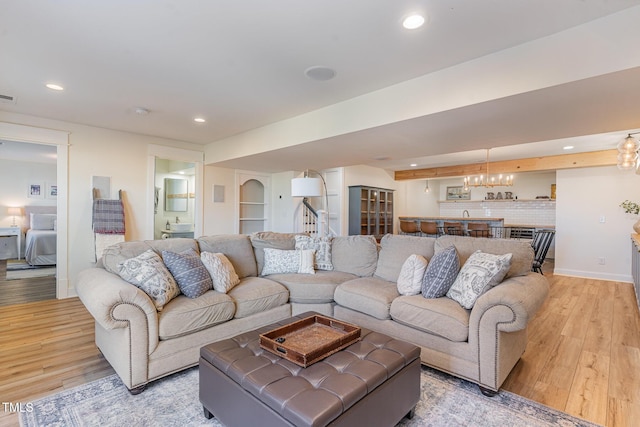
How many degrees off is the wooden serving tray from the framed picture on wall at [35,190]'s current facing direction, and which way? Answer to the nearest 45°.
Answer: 0° — it already faces it

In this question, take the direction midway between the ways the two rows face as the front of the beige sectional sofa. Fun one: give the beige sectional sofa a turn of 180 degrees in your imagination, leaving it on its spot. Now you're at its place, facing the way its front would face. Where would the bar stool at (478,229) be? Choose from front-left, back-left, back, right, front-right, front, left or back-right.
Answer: front-right

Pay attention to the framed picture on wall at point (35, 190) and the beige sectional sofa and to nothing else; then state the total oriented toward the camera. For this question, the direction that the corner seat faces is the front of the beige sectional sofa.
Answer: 2

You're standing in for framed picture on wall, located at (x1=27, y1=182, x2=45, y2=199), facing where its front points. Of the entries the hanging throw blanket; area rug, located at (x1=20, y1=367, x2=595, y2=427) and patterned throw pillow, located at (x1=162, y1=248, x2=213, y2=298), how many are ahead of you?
3

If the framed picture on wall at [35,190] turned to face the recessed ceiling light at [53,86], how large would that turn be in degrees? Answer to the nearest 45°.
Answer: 0° — it already faces it

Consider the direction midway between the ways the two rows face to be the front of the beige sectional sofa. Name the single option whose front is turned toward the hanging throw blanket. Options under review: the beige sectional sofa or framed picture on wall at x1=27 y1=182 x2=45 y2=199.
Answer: the framed picture on wall

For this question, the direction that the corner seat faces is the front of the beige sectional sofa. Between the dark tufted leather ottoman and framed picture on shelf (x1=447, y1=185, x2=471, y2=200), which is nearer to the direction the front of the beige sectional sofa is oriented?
the dark tufted leather ottoman

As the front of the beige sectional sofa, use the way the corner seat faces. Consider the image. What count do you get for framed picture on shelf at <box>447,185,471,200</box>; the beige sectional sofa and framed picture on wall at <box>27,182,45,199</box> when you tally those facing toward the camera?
3

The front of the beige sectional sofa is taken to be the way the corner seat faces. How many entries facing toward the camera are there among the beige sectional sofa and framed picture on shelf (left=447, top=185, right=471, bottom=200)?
2

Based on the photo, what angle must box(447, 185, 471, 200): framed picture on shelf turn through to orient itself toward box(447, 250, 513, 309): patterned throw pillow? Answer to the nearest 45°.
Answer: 0° — it already faces it

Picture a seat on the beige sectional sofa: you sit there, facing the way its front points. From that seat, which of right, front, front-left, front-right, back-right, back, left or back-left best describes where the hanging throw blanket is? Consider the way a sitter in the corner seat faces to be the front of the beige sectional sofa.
back-right

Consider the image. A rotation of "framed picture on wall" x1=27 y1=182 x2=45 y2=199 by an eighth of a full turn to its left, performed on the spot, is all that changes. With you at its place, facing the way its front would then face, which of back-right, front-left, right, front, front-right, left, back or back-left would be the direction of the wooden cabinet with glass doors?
front
